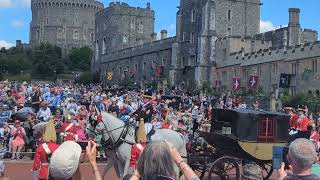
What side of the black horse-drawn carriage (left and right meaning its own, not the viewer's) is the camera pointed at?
left

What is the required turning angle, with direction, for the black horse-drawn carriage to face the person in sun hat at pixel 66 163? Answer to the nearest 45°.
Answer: approximately 90° to its left

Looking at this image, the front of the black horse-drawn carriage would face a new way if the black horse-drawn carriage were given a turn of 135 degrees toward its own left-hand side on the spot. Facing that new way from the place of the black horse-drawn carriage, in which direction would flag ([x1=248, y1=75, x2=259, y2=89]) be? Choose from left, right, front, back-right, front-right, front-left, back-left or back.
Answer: back-left

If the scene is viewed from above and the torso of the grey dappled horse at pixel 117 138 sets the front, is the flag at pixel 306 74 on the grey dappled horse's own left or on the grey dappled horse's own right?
on the grey dappled horse's own right

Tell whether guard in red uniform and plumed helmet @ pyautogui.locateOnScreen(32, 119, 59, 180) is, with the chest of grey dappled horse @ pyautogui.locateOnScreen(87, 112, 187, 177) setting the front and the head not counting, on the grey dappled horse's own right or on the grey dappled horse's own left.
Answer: on the grey dappled horse's own left

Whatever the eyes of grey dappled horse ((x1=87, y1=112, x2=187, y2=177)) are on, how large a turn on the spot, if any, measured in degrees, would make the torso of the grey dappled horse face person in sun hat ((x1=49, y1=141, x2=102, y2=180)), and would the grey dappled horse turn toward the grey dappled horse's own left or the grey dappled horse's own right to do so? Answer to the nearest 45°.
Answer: approximately 90° to the grey dappled horse's own left

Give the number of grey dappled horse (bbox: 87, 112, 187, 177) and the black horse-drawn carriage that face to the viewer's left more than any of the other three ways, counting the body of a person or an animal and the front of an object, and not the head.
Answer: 2

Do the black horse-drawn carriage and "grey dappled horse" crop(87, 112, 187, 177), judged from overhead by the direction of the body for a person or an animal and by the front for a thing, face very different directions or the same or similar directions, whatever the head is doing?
same or similar directions

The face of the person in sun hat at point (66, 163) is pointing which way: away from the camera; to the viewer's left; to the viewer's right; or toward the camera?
away from the camera

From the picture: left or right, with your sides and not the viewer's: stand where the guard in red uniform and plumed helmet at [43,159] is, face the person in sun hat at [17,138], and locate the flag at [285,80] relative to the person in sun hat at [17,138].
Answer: right

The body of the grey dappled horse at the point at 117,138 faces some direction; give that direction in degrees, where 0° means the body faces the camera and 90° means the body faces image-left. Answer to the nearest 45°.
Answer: approximately 90°
